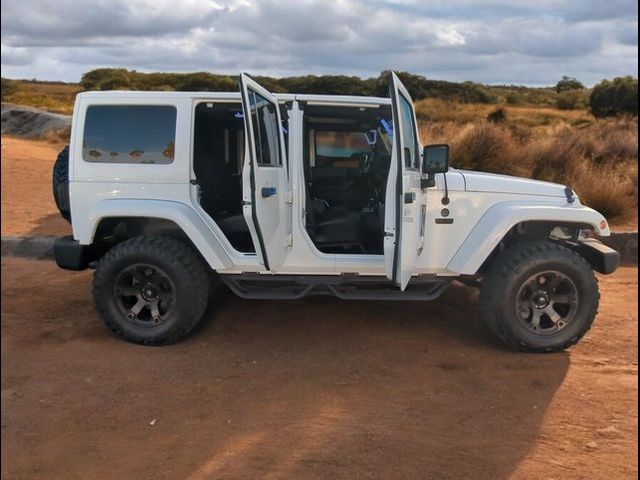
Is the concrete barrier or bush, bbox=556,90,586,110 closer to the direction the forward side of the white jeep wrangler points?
the bush

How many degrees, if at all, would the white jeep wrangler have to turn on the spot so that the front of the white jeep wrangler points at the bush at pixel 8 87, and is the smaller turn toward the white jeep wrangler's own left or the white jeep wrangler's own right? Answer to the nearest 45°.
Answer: approximately 135° to the white jeep wrangler's own left

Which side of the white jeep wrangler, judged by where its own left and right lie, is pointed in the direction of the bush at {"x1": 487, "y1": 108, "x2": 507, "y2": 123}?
left

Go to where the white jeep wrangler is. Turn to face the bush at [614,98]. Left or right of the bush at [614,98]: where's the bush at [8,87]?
left

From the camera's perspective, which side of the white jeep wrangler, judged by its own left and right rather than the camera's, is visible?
right
